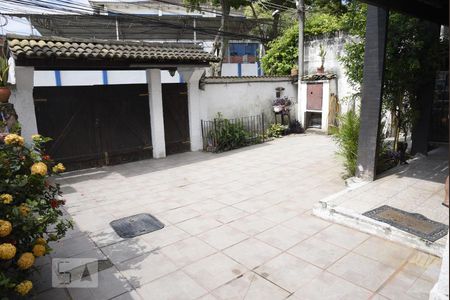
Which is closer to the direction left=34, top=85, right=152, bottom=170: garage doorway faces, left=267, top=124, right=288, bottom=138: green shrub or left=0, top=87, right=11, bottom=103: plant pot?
the plant pot

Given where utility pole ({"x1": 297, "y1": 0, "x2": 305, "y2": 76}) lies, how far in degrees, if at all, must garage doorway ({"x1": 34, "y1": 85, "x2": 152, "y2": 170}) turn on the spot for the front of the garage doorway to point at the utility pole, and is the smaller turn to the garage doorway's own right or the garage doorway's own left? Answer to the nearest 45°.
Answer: approximately 90° to the garage doorway's own left

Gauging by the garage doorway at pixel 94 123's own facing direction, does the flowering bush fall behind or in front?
in front

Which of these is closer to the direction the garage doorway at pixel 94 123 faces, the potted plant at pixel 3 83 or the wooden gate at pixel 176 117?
the potted plant

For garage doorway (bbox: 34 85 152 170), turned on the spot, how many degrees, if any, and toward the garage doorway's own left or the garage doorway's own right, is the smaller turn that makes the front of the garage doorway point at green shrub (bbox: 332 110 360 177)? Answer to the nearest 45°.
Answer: approximately 45° to the garage doorway's own left

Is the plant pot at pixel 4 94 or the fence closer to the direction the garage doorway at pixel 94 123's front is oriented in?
the plant pot

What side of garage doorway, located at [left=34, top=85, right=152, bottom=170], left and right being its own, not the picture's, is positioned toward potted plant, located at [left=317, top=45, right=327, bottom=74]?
left

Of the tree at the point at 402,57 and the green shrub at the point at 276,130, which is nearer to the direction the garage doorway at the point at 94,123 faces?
the tree

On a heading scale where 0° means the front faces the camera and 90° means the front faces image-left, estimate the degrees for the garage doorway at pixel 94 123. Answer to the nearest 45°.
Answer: approximately 0°

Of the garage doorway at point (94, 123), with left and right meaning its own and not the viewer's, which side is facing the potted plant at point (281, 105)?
left

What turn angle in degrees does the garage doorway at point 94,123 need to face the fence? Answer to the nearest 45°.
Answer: approximately 90° to its left

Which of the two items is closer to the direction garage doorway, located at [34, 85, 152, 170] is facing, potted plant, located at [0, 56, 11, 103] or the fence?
the potted plant

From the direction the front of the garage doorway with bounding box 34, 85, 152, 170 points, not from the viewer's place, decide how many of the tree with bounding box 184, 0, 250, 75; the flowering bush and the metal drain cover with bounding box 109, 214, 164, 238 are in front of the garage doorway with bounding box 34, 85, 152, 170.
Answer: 2

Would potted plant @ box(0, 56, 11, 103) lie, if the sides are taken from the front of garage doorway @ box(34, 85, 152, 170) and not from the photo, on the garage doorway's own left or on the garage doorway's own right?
on the garage doorway's own right
